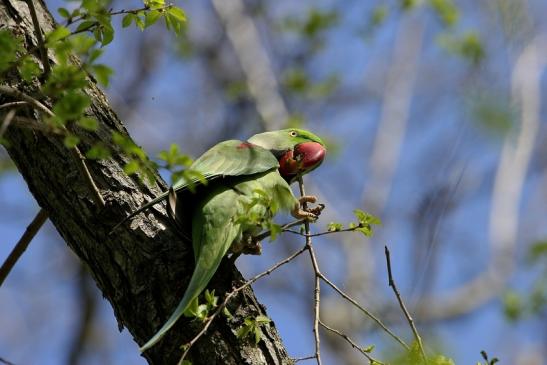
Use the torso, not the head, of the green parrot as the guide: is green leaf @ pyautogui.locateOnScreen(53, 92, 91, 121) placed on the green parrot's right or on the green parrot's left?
on the green parrot's right

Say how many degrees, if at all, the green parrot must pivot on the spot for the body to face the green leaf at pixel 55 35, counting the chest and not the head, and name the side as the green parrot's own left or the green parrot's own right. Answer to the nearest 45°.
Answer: approximately 135° to the green parrot's own right

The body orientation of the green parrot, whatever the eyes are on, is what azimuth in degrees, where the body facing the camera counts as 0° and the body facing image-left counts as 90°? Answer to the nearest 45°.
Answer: approximately 270°

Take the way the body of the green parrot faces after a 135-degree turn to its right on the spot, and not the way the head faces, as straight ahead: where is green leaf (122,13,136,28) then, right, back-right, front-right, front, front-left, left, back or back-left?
front
